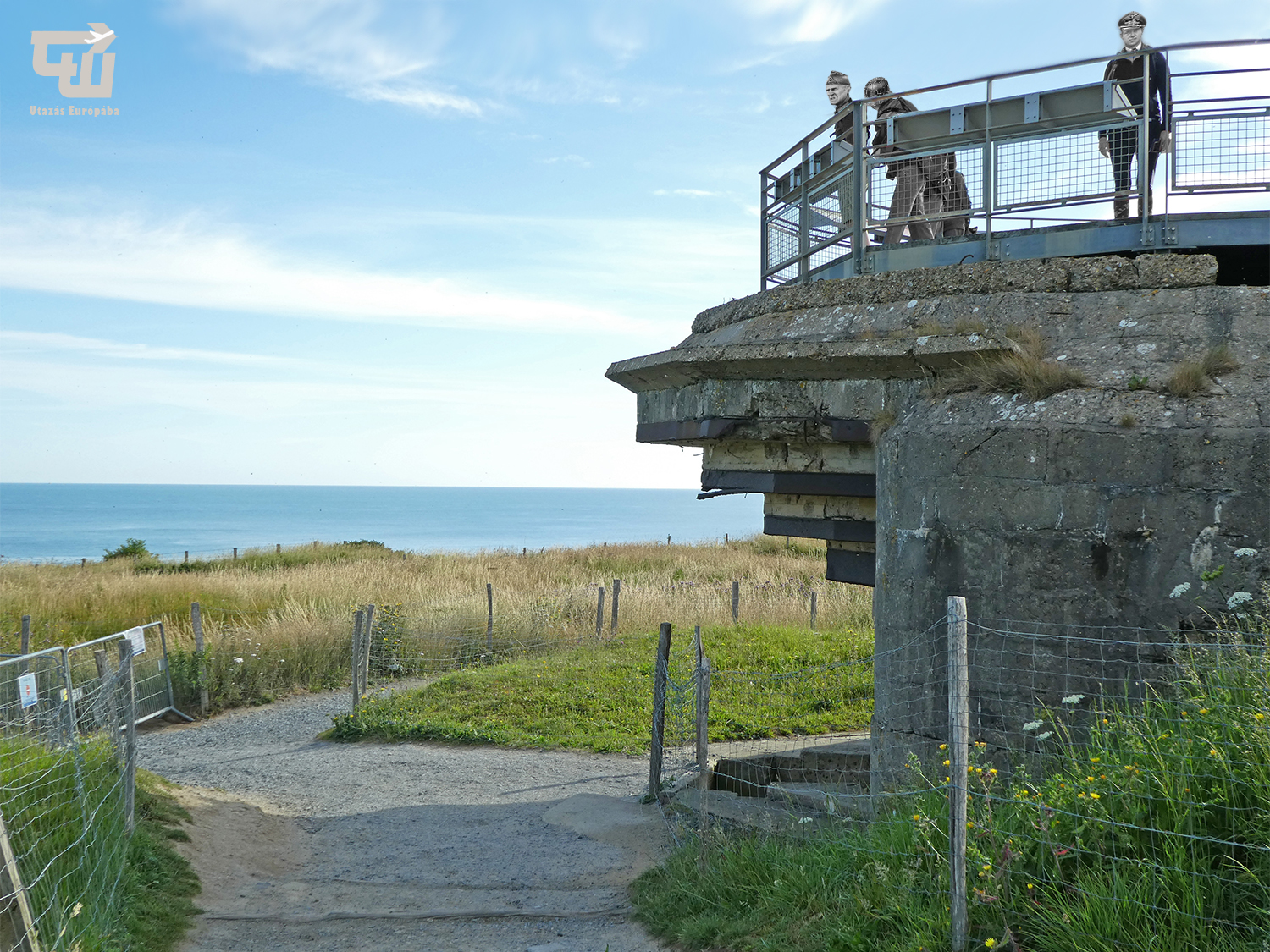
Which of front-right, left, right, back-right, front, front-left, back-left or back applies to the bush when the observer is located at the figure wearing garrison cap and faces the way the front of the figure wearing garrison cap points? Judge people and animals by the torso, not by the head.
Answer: right

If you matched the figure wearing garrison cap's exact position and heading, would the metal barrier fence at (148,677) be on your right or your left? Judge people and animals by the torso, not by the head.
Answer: on your right

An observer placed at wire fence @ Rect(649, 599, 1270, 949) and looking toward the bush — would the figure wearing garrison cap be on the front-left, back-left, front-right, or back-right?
front-right

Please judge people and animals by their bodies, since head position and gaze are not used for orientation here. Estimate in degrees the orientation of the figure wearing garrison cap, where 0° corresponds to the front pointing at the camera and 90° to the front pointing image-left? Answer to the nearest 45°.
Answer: approximately 45°

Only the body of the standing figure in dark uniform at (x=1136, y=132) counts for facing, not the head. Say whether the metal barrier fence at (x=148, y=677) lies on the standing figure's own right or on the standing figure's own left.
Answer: on the standing figure's own right

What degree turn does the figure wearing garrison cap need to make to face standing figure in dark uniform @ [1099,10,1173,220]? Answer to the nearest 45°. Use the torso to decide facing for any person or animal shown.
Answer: approximately 90° to its left

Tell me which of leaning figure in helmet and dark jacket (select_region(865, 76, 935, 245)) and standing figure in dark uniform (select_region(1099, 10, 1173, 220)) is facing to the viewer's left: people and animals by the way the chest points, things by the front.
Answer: leaning figure in helmet and dark jacket (select_region(865, 76, 935, 245))

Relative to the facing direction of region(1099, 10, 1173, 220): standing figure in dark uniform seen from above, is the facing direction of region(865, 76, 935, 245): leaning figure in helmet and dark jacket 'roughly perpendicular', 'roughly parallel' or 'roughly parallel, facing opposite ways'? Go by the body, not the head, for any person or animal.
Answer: roughly perpendicular

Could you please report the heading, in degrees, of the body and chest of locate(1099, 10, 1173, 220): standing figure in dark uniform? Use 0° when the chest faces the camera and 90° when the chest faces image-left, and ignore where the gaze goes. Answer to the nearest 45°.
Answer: approximately 0°

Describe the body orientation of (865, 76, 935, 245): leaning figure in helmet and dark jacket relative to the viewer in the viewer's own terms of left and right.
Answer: facing to the left of the viewer

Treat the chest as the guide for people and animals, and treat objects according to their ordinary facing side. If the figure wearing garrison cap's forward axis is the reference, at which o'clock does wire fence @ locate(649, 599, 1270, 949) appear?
The wire fence is roughly at 10 o'clock from the figure wearing garrison cap.
